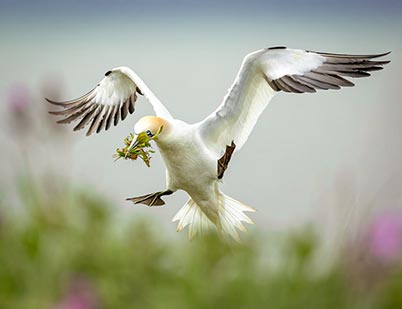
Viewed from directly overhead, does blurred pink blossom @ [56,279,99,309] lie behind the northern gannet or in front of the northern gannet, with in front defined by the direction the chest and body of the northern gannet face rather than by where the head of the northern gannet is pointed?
in front

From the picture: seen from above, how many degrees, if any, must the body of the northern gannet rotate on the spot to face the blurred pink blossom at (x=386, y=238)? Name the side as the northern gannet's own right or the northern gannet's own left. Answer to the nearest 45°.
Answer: approximately 45° to the northern gannet's own left

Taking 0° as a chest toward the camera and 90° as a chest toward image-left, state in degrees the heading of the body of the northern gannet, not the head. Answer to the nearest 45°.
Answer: approximately 45°
